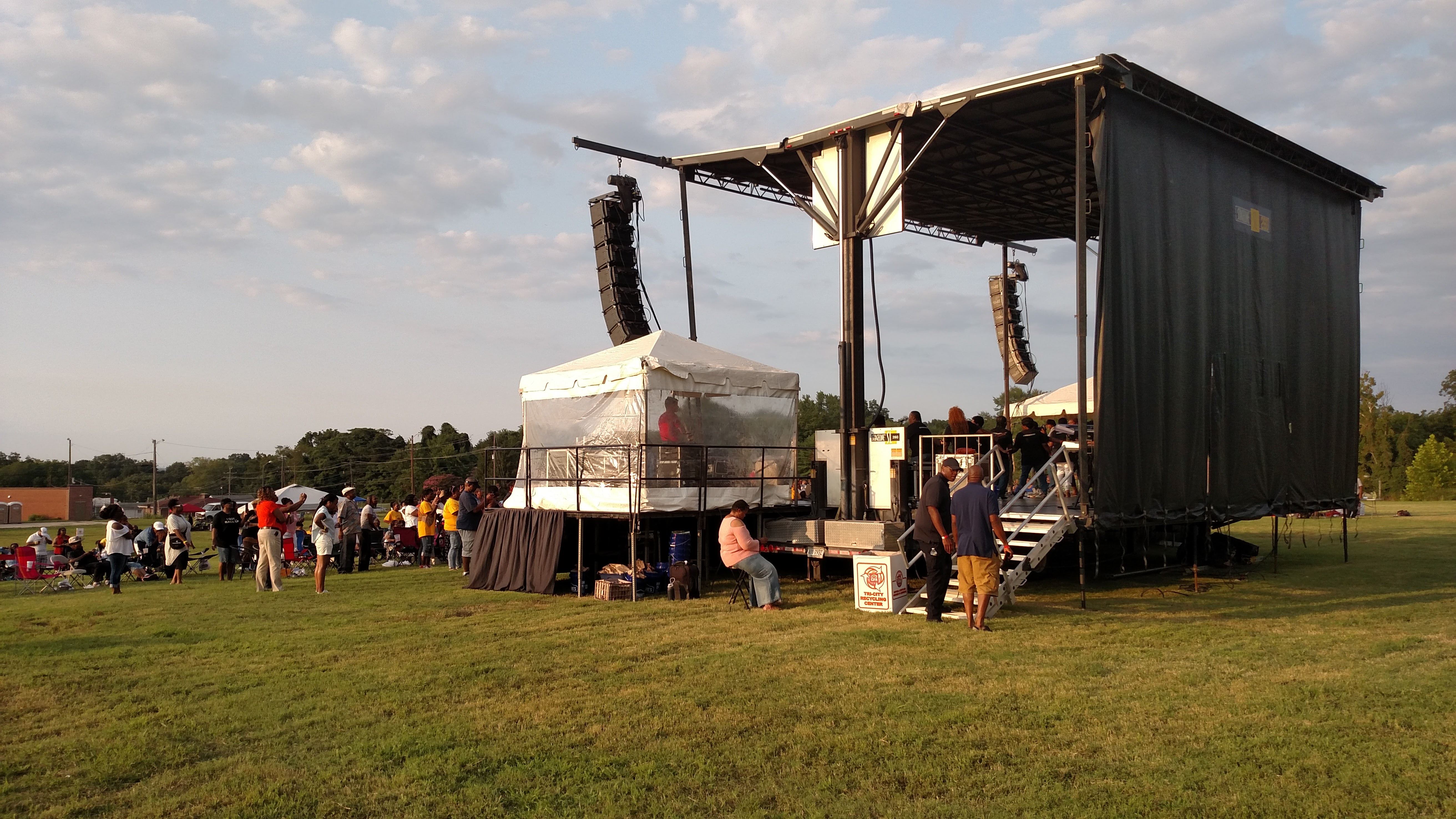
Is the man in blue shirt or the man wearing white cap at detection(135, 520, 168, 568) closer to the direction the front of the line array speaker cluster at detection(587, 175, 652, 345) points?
the man wearing white cap

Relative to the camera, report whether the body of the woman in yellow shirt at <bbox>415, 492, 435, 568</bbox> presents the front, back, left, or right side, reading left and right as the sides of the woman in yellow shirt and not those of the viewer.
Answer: right

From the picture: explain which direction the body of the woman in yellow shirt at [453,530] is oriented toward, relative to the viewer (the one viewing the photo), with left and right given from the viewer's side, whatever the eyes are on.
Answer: facing to the right of the viewer

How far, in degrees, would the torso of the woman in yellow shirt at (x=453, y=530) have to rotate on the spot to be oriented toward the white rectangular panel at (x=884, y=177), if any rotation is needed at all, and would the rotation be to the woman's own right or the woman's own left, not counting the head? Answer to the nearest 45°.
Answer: approximately 45° to the woman's own right

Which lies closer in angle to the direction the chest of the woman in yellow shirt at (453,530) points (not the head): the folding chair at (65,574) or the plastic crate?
the plastic crate

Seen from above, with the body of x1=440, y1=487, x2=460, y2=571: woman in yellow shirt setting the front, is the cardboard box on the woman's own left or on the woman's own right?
on the woman's own right
